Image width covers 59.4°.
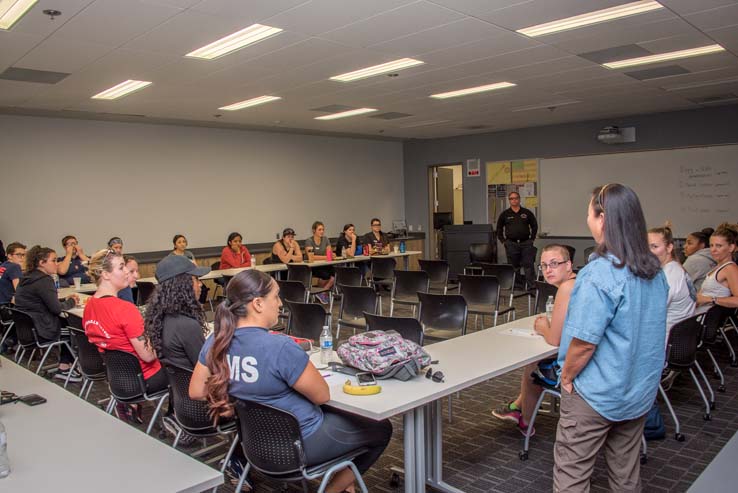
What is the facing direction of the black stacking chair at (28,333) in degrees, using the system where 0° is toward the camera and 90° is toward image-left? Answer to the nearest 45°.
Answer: approximately 225°

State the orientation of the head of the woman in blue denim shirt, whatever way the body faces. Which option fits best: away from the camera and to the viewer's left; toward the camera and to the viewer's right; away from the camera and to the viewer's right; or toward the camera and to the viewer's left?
away from the camera and to the viewer's left

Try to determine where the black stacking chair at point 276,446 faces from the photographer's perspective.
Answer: facing away from the viewer and to the right of the viewer

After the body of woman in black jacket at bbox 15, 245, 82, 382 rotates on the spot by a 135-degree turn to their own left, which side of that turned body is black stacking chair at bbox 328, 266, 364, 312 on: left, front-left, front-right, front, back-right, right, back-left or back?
back-right

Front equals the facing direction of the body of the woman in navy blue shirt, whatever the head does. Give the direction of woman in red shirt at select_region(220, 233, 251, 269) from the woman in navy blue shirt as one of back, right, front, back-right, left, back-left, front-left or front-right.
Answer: front-left

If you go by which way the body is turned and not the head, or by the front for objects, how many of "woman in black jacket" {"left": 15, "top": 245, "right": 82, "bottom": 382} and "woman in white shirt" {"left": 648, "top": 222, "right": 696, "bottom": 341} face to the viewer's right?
1

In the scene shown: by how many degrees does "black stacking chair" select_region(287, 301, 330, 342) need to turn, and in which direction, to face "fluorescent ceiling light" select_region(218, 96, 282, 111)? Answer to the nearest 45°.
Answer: approximately 45° to its left

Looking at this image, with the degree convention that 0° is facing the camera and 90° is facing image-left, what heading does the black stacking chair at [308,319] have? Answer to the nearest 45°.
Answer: approximately 225°

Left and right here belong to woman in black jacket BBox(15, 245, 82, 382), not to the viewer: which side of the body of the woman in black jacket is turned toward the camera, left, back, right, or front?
right

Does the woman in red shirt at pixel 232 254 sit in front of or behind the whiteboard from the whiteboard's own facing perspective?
in front

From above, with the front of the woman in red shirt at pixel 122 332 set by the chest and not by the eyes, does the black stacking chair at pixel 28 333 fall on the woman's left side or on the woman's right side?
on the woman's left side

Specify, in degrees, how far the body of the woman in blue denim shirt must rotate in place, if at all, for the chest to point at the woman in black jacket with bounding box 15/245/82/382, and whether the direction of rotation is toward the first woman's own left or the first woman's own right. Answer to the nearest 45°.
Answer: approximately 45° to the first woman's own left
